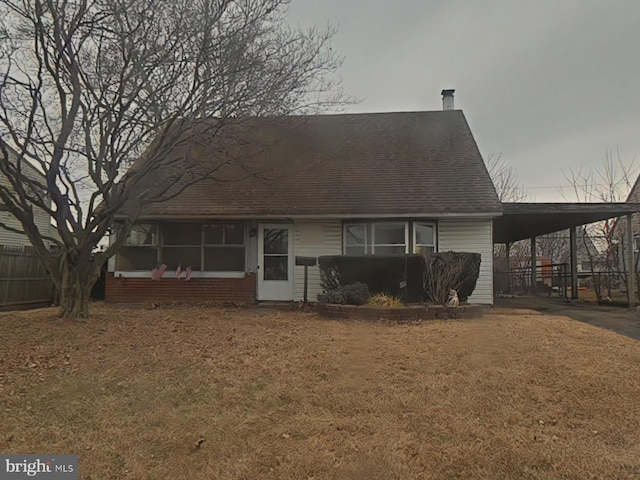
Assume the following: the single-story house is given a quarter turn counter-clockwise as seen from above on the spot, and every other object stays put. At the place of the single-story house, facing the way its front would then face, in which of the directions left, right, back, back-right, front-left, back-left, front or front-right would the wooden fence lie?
back

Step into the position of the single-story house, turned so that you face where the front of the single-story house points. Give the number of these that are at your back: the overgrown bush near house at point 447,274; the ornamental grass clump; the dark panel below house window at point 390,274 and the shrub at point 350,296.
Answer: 0

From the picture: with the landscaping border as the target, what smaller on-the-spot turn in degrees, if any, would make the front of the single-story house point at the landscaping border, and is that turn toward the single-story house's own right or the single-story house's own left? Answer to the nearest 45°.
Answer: approximately 45° to the single-story house's own left

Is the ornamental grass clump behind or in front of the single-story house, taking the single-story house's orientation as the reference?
in front

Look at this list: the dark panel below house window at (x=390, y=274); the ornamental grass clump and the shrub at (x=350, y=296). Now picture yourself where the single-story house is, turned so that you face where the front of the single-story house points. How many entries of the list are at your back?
0

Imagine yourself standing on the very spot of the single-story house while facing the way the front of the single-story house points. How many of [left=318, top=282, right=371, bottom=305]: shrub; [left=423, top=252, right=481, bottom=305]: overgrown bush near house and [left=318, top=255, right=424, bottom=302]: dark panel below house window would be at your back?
0

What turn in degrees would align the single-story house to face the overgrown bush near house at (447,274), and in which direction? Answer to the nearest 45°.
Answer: approximately 45° to its left

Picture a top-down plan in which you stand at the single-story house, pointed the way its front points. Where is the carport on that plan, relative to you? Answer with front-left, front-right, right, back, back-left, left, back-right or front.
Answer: left

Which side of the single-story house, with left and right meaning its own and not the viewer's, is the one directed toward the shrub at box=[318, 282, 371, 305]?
front

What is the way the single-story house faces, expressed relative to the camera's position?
facing the viewer

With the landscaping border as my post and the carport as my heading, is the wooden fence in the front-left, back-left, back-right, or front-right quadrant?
back-left
